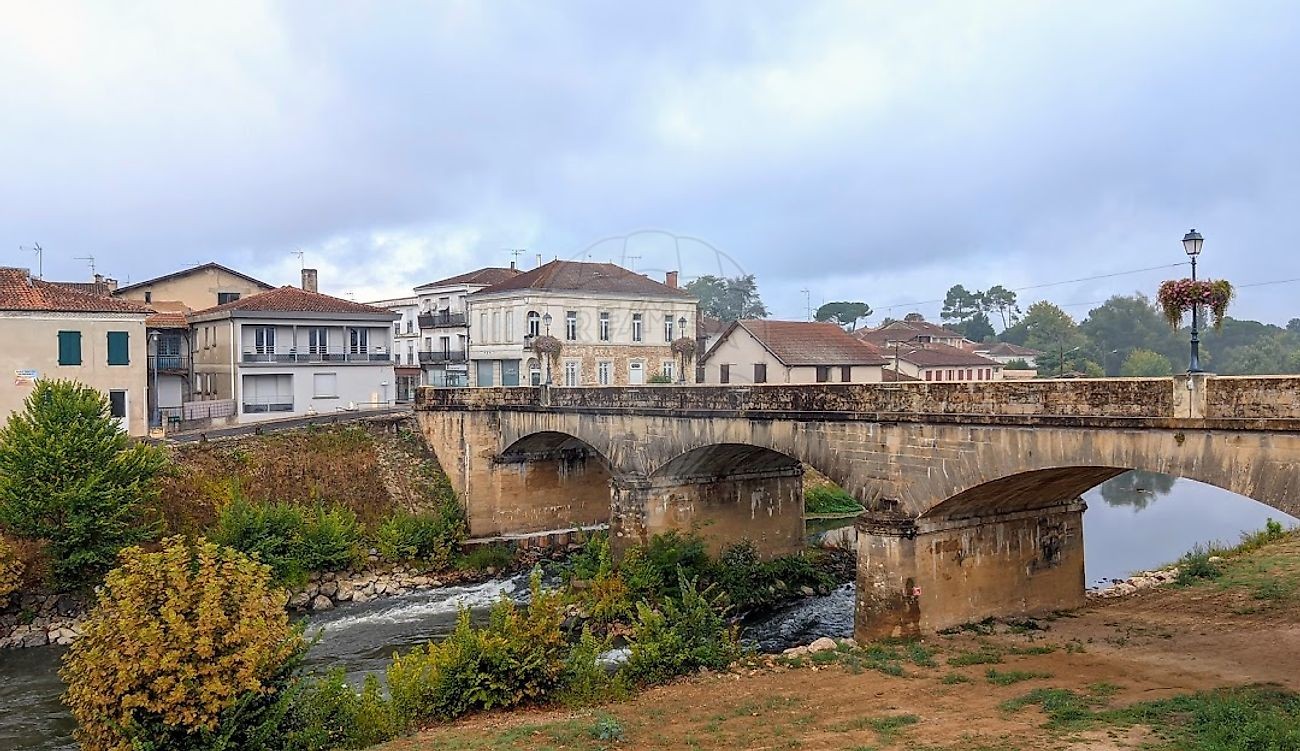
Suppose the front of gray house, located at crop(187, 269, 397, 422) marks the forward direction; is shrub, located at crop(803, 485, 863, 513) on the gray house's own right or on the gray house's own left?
on the gray house's own left

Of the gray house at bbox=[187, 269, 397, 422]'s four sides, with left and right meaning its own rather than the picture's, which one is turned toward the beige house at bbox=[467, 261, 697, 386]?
left

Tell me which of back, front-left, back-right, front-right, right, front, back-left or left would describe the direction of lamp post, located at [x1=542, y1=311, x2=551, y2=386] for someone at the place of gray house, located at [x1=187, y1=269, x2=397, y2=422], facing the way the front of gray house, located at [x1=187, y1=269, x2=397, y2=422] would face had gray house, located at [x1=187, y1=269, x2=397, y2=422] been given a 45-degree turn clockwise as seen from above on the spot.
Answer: back-left

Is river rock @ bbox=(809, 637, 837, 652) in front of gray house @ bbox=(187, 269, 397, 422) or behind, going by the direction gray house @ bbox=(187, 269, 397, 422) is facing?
in front

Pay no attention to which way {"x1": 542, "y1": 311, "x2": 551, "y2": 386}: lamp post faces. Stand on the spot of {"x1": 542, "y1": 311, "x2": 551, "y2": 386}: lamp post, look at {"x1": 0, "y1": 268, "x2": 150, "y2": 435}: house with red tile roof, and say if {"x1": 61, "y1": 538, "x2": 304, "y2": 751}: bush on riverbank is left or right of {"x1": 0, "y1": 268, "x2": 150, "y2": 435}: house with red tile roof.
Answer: left

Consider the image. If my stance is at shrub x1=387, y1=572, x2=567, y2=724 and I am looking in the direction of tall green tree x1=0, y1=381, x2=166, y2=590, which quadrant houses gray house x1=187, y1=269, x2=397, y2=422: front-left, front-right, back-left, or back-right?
front-right

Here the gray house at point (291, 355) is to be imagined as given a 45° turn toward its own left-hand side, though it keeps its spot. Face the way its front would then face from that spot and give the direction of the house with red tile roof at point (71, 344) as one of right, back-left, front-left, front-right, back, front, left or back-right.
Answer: right

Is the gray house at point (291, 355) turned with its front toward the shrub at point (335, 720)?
yes

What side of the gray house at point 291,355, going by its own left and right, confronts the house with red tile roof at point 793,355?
left

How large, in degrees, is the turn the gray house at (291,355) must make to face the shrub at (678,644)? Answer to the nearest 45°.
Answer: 0° — it already faces it

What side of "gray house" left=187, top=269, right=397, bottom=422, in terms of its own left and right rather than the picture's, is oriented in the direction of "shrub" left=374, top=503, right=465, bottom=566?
front

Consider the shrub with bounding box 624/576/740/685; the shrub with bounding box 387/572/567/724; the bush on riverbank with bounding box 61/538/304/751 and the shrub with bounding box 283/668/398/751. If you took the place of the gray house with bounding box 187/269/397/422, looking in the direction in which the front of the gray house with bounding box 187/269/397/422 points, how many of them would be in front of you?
4

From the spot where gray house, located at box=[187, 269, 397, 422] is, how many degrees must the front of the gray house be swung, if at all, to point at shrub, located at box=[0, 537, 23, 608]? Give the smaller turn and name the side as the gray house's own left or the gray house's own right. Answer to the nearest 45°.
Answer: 0° — it already faces it

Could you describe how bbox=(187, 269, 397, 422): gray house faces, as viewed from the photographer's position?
facing the viewer

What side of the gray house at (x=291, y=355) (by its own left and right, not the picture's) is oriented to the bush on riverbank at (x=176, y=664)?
front

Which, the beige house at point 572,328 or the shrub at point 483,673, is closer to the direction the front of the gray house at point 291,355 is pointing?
the shrub
